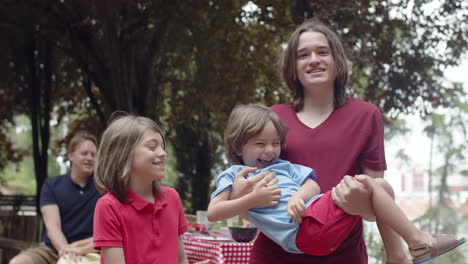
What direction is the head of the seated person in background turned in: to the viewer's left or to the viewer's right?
to the viewer's right

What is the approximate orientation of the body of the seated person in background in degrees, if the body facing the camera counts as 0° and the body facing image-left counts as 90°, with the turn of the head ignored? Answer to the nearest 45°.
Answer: approximately 315°
